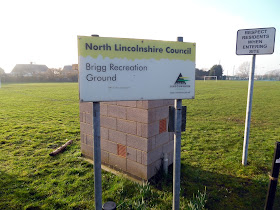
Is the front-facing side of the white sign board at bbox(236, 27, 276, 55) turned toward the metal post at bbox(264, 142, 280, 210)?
yes

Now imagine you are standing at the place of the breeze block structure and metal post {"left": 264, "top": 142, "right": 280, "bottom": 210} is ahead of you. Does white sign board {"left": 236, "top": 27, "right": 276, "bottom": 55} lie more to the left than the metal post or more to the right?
left

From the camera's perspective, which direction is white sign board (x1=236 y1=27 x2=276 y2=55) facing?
toward the camera

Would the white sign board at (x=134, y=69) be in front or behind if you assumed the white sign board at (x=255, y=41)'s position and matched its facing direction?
in front

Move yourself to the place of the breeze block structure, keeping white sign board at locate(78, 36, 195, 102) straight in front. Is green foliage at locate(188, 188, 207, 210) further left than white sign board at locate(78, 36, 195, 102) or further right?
left

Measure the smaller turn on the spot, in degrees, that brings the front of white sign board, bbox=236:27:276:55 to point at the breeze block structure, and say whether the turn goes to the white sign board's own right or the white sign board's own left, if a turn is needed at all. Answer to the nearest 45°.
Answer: approximately 45° to the white sign board's own right
